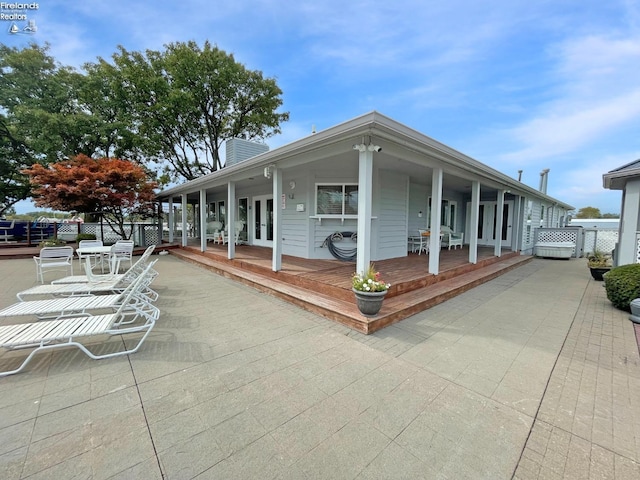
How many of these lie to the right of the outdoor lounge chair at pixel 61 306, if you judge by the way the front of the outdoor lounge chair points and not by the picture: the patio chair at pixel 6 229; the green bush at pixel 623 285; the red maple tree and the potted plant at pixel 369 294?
2

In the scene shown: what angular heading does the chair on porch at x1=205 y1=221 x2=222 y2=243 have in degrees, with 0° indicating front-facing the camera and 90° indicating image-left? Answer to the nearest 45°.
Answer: approximately 45°

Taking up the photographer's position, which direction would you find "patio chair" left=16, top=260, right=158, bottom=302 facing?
facing to the left of the viewer

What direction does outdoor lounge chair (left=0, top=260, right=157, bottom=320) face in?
to the viewer's left

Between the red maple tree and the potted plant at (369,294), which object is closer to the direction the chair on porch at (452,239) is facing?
the potted plant

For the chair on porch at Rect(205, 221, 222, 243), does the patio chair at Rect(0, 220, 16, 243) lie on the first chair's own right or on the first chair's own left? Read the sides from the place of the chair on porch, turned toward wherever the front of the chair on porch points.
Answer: on the first chair's own right

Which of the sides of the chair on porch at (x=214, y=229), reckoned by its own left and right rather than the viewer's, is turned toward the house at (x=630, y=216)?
left

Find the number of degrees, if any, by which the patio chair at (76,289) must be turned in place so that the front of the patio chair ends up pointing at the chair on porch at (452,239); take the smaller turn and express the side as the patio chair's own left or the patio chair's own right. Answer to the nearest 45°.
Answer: approximately 180°

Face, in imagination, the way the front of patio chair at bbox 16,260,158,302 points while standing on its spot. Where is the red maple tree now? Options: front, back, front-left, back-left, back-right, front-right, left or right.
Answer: right

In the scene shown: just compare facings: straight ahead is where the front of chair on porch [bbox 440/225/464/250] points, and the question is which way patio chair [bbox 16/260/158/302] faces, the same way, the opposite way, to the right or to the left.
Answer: to the right

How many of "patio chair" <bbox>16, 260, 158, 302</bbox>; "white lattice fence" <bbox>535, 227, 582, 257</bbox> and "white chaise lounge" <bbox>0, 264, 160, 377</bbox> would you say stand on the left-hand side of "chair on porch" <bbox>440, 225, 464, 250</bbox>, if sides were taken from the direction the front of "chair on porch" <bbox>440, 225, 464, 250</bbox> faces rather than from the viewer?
1
